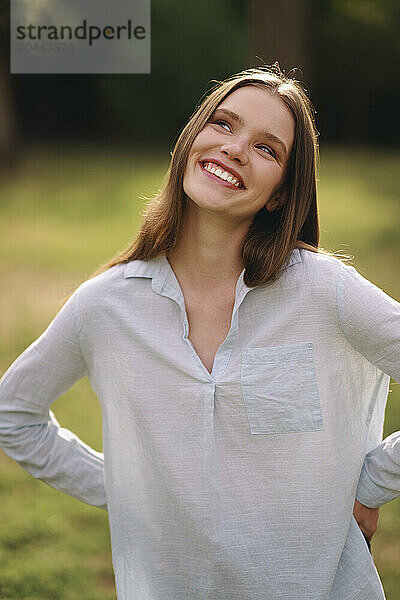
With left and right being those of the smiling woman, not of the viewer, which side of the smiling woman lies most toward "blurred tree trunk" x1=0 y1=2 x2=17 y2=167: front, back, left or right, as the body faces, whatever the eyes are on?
back

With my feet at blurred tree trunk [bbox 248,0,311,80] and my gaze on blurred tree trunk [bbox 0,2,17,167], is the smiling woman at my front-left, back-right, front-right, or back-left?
back-left

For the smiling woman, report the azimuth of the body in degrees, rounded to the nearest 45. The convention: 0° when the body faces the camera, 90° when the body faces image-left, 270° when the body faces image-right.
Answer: approximately 0°

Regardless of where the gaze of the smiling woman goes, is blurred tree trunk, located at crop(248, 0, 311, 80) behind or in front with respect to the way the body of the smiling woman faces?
behind
